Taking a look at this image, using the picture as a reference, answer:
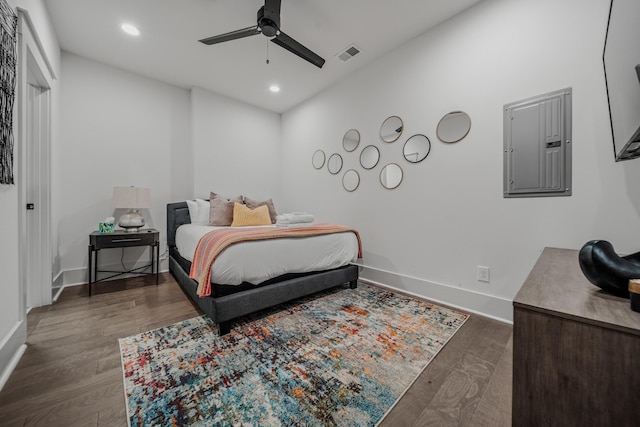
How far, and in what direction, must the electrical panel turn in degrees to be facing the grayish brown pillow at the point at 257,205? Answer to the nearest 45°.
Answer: approximately 45° to its right

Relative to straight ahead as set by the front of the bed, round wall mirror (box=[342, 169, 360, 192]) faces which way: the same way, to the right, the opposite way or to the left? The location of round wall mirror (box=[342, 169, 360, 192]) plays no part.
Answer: to the right

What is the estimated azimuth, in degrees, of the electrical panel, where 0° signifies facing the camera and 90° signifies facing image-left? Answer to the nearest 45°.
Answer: approximately 45°

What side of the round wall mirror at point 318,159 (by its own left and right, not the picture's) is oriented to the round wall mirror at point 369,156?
left

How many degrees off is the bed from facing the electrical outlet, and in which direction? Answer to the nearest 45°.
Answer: approximately 45° to its left

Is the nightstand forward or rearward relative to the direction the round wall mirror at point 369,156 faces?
forward

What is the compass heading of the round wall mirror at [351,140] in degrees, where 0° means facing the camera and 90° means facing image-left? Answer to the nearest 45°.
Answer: approximately 45°

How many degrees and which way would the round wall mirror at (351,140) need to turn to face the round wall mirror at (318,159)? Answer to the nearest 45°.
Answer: approximately 90° to its right

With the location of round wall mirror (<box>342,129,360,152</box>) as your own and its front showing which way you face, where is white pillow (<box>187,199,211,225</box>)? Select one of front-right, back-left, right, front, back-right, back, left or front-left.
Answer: front-right

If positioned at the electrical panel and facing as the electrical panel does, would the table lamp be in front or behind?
in front

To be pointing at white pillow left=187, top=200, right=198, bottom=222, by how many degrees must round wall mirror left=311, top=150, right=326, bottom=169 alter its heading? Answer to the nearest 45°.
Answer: approximately 45° to its right

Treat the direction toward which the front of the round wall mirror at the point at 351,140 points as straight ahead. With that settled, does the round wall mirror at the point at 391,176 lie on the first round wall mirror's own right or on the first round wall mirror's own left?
on the first round wall mirror's own left

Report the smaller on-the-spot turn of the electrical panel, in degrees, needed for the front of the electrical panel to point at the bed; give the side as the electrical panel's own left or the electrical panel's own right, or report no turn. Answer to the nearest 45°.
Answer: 0° — it already faces it
